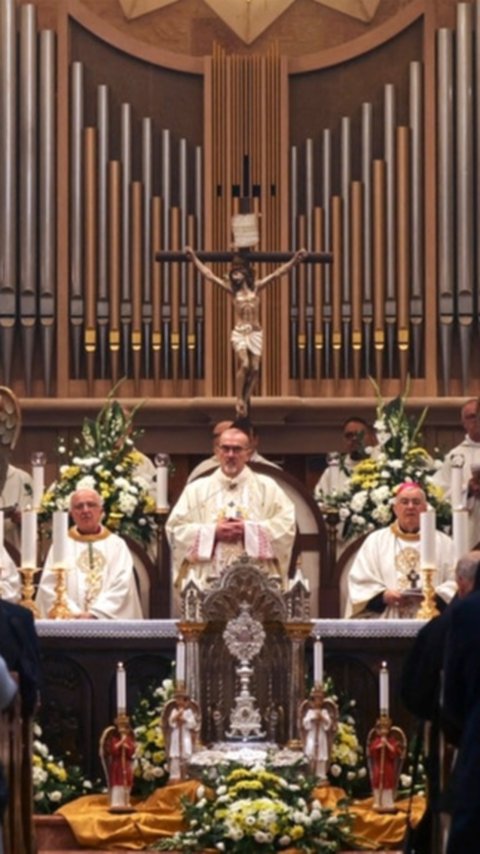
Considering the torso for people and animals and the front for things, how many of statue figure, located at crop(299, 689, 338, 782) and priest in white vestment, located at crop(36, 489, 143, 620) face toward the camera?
2

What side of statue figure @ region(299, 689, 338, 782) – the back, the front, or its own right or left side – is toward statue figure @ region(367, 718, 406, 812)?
left

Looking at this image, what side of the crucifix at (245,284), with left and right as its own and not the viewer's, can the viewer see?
front

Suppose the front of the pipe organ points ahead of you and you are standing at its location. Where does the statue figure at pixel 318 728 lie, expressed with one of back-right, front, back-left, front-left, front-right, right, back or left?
front

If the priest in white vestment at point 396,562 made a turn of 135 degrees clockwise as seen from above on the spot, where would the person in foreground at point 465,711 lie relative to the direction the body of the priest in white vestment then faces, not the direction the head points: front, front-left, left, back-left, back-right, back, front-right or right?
back-left

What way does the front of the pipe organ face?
toward the camera

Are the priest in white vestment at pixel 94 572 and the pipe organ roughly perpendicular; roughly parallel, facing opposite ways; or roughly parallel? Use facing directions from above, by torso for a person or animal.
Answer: roughly parallel

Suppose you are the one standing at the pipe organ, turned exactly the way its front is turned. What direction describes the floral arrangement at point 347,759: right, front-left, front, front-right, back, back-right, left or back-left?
front

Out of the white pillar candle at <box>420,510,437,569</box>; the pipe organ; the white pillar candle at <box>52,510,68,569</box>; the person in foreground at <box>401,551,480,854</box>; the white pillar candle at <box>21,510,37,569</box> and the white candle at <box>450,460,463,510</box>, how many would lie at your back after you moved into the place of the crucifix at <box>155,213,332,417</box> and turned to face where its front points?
1

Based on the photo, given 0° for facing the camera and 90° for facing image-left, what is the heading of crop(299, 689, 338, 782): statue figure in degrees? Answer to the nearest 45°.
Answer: approximately 0°

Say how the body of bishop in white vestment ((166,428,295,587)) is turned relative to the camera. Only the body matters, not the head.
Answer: toward the camera

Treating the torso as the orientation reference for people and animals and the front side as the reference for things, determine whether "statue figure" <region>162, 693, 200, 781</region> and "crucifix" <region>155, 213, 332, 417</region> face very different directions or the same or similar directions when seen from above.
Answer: same or similar directions

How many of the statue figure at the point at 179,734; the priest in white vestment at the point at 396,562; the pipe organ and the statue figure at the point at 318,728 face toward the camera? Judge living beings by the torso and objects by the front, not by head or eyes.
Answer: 4

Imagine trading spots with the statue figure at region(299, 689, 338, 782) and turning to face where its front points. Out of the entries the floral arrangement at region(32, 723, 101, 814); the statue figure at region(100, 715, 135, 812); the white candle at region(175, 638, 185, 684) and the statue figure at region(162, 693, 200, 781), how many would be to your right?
4

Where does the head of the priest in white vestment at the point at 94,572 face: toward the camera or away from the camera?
toward the camera

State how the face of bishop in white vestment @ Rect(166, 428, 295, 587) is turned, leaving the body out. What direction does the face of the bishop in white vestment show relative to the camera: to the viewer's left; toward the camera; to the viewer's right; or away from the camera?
toward the camera

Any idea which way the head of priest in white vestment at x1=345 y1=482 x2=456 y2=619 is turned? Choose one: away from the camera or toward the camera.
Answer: toward the camera

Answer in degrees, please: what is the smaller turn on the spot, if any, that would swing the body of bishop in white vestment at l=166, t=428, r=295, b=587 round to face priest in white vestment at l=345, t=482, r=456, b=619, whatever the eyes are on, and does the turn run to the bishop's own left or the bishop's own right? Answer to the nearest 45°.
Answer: approximately 90° to the bishop's own left
